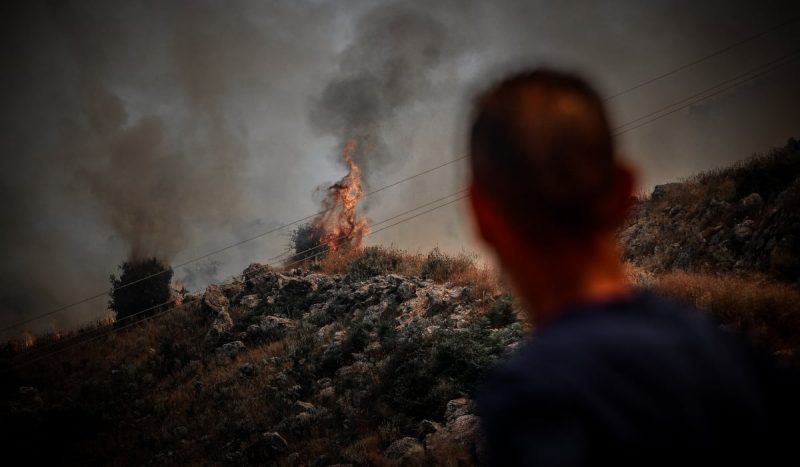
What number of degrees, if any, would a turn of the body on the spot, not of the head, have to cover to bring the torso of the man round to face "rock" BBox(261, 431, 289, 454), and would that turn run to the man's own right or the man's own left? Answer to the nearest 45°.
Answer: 0° — they already face it

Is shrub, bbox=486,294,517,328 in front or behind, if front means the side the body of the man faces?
in front

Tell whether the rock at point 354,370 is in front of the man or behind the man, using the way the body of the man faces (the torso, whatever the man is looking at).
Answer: in front

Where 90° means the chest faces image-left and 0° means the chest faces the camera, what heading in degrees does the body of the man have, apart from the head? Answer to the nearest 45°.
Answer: approximately 135°

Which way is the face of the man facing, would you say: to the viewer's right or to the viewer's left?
to the viewer's left

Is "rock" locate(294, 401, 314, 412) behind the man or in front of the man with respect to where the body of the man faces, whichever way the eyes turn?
in front

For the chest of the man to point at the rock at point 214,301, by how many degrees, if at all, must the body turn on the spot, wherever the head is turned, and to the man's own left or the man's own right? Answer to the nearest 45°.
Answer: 0° — they already face it

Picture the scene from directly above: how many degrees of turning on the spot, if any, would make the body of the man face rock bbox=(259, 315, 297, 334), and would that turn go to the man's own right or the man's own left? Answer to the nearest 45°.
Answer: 0° — they already face it

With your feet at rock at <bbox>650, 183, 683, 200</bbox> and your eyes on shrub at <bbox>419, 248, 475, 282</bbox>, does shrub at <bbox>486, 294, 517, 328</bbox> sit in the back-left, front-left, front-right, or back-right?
front-left

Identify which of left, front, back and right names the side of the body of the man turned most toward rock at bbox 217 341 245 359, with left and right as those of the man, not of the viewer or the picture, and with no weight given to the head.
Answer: front

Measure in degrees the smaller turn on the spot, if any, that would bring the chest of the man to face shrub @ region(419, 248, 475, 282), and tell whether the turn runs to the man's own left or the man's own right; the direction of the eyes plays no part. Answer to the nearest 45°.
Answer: approximately 45° to the man's own right
